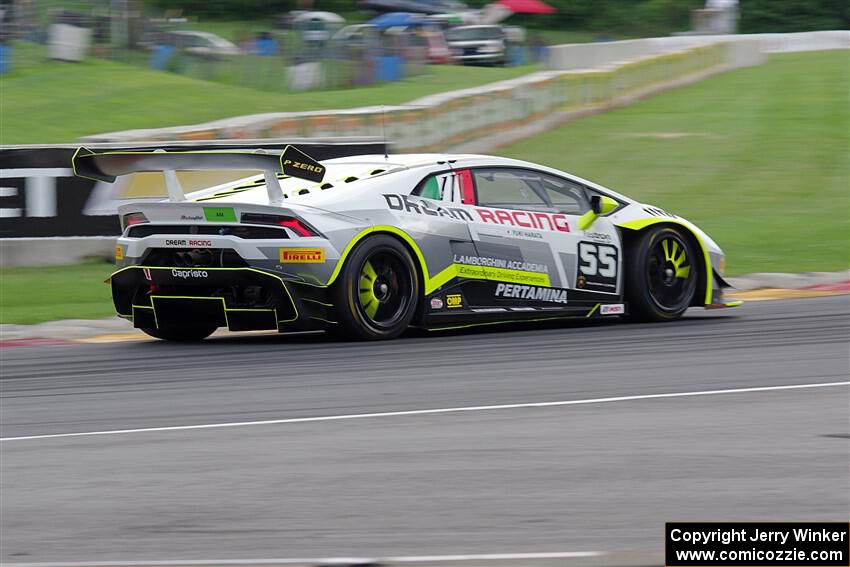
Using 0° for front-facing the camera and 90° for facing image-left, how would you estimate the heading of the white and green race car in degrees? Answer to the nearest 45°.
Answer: approximately 225°

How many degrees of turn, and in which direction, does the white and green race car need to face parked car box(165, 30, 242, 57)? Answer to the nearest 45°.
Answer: approximately 45° to its left

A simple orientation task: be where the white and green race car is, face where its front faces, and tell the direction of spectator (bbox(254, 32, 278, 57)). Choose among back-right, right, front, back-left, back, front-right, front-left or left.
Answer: front-left

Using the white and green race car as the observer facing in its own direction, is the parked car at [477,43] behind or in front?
in front
